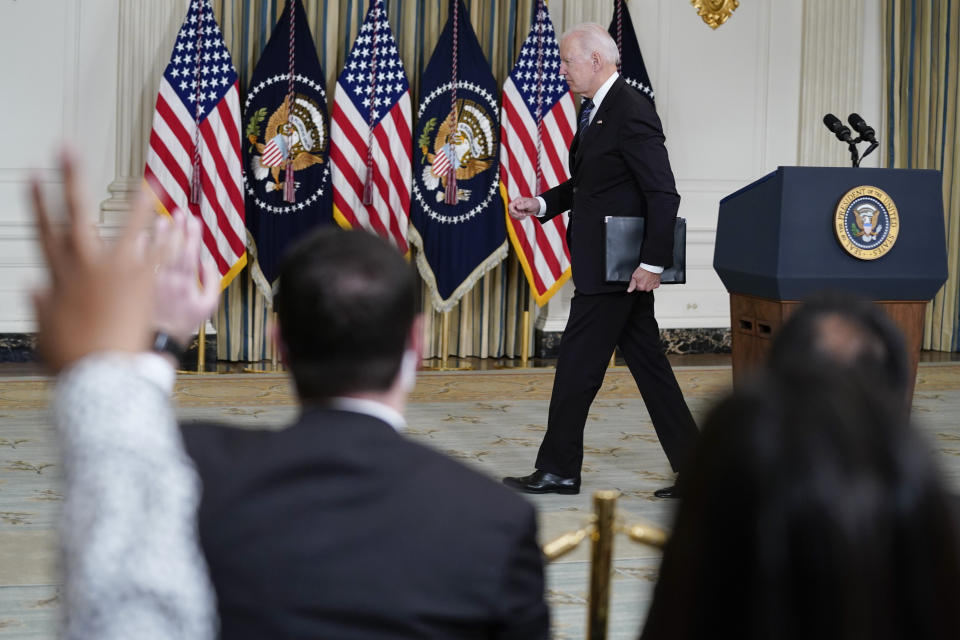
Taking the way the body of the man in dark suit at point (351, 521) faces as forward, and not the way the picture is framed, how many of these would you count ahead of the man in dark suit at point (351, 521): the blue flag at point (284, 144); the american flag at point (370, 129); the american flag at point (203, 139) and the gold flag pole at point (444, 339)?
4

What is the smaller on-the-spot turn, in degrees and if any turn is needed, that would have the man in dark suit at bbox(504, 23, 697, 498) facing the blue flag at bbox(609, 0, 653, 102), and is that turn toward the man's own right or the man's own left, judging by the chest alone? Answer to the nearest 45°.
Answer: approximately 90° to the man's own right

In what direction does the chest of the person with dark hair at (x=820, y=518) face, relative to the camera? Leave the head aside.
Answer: away from the camera

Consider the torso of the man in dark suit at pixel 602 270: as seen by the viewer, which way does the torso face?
to the viewer's left

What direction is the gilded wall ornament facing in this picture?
toward the camera

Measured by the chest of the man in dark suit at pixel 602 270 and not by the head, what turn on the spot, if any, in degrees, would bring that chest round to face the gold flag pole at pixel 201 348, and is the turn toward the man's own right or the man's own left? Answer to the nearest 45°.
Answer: approximately 45° to the man's own right

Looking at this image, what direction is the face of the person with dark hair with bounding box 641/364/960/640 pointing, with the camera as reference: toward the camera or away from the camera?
away from the camera

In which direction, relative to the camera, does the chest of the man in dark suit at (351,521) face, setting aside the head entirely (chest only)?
away from the camera

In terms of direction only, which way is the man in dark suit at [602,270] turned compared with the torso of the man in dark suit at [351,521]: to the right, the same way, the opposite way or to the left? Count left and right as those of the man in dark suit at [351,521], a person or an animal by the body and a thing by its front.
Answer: to the left

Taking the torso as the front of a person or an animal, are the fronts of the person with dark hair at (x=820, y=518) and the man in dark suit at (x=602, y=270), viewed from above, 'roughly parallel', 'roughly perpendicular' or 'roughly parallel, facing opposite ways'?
roughly perpendicular

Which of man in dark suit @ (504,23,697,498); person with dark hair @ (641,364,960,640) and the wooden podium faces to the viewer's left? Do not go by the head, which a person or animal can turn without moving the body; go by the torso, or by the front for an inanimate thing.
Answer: the man in dark suit

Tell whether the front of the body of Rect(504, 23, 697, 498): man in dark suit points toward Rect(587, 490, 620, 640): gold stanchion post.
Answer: no

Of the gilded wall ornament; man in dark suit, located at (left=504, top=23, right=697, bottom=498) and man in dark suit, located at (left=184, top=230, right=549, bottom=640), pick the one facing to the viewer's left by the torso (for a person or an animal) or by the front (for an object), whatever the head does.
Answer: man in dark suit, located at (left=504, top=23, right=697, bottom=498)

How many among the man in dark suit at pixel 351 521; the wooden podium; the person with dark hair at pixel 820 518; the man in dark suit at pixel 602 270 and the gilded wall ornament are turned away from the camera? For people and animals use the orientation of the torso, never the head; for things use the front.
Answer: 2

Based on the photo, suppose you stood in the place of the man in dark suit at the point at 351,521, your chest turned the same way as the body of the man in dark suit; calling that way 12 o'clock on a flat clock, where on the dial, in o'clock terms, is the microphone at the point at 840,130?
The microphone is roughly at 1 o'clock from the man in dark suit.

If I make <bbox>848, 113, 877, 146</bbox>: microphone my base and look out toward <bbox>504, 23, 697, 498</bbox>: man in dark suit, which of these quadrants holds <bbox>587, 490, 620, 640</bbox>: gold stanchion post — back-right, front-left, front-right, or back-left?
front-left
